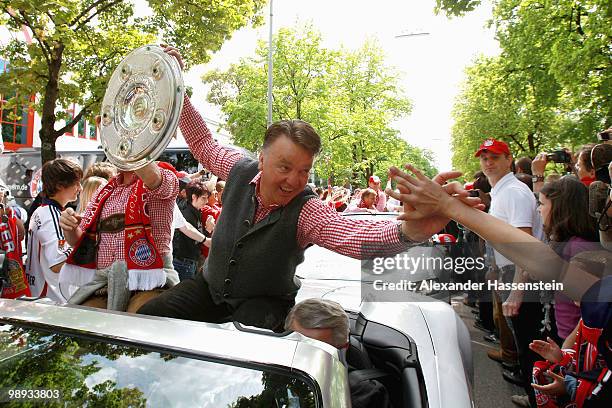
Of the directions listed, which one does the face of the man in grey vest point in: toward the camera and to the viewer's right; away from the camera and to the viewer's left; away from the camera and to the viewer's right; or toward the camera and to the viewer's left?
toward the camera and to the viewer's right

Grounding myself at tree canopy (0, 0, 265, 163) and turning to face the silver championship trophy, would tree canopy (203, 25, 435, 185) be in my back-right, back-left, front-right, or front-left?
back-left

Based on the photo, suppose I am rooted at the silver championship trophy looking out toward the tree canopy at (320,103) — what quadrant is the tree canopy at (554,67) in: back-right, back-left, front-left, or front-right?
front-right

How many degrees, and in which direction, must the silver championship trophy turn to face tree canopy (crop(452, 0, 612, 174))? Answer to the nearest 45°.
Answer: approximately 180°

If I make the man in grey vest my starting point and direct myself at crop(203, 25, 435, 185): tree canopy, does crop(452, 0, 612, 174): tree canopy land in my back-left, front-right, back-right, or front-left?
front-right

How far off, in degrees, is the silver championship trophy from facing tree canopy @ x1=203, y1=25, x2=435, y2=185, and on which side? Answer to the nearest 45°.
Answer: approximately 135° to its right

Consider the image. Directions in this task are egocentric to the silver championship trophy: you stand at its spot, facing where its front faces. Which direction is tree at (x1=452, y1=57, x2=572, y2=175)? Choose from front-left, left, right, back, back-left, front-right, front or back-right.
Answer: back

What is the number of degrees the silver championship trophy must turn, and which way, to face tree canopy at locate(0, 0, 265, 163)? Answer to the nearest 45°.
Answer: approximately 135° to its right
